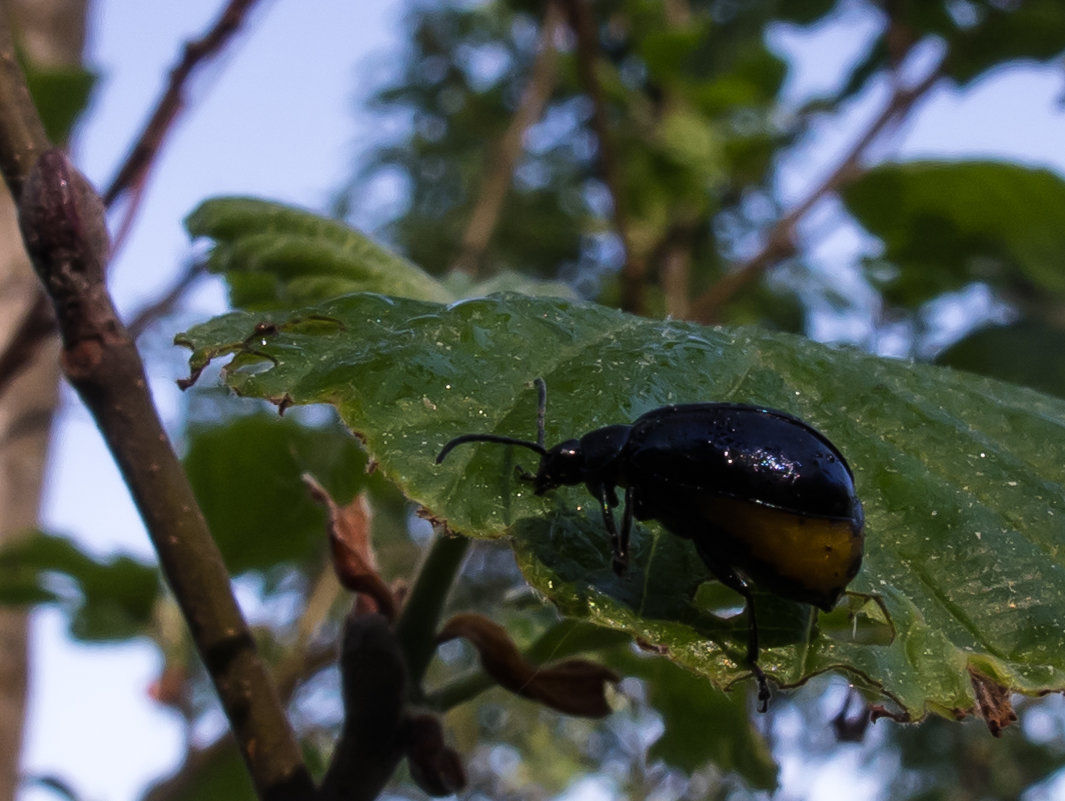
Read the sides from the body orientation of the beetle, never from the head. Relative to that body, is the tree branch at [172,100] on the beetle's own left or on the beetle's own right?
on the beetle's own right

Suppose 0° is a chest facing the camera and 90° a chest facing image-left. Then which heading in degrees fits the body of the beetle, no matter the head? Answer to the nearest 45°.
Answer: approximately 90°
